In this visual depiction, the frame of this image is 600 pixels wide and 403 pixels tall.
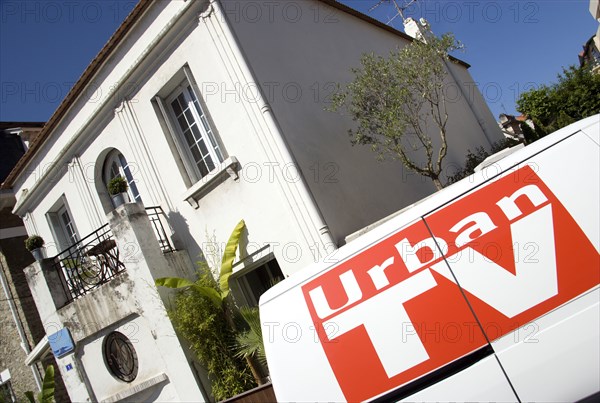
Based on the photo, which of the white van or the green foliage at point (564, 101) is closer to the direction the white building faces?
the white van

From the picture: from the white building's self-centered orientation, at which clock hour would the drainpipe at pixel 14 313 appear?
The drainpipe is roughly at 3 o'clock from the white building.

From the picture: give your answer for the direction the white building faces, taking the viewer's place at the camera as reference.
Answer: facing the viewer and to the left of the viewer

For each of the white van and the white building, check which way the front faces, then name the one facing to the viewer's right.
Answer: the white van

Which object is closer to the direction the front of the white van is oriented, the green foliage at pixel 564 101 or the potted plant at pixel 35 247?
the green foliage

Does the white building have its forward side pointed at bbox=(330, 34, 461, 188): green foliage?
no

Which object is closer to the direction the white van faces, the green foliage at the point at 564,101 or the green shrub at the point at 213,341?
the green foliage

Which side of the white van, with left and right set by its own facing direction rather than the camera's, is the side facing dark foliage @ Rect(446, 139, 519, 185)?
left

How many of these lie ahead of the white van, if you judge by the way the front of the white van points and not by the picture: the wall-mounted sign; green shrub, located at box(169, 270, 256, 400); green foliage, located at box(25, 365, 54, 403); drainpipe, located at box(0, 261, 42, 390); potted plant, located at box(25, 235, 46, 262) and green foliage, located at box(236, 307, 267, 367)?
0

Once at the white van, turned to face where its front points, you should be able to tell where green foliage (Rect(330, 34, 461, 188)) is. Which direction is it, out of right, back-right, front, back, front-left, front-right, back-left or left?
left

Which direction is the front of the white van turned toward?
to the viewer's right

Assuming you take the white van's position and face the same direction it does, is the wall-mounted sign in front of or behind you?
behind

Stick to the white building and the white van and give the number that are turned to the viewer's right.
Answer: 1
